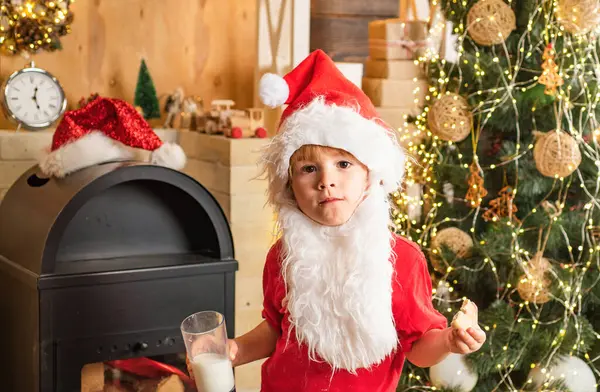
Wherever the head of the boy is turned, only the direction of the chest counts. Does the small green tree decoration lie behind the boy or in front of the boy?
behind

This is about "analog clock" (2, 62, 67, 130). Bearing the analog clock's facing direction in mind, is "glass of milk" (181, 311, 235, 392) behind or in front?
in front

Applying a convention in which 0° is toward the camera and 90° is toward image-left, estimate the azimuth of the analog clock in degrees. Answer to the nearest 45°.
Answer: approximately 0°

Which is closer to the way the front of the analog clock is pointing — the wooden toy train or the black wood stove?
the black wood stove

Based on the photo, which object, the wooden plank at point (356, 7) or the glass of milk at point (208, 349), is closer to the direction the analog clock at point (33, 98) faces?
the glass of milk

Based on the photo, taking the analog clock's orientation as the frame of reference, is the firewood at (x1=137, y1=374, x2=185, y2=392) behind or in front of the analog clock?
in front

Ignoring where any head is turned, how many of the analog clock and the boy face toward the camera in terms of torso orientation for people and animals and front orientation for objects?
2

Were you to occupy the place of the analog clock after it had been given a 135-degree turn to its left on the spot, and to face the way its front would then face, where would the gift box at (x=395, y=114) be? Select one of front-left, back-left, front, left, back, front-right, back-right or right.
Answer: front-right

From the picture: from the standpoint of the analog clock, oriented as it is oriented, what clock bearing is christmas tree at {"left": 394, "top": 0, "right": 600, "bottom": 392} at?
The christmas tree is roughly at 10 o'clock from the analog clock.

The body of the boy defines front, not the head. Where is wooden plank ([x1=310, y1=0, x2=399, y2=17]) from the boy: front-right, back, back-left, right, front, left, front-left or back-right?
back

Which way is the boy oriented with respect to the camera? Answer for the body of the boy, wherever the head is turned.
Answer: toward the camera

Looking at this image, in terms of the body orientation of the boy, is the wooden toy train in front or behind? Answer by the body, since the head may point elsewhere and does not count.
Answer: behind
